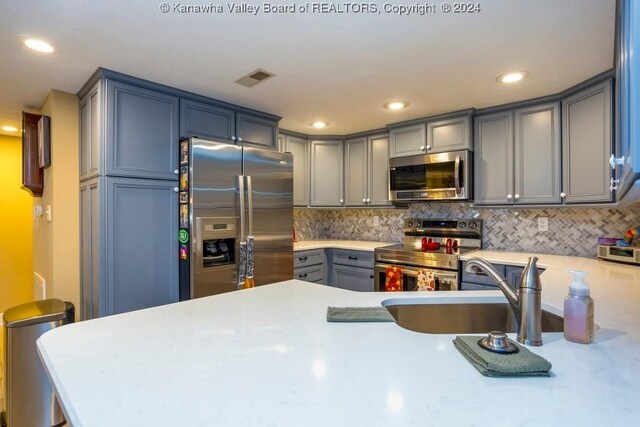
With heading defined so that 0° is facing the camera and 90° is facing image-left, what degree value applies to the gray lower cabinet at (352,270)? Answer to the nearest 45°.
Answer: approximately 45°

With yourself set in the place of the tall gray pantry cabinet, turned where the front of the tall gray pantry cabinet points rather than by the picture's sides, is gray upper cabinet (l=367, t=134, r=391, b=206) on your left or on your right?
on your left

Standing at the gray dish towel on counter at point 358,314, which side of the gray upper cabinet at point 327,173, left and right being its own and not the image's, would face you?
front

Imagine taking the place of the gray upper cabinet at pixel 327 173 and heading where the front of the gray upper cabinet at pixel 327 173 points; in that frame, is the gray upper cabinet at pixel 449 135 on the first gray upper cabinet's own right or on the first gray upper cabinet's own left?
on the first gray upper cabinet's own left

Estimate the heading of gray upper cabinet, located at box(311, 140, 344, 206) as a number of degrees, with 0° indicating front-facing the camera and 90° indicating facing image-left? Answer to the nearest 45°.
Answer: approximately 0°

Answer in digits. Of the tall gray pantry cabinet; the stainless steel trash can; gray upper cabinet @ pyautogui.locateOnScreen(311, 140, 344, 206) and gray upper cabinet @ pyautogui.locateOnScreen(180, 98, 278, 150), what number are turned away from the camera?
0

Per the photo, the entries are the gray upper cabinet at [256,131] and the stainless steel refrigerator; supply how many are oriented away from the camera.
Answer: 0

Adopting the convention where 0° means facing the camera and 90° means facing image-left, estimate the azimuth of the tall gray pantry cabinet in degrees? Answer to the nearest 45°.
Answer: approximately 315°

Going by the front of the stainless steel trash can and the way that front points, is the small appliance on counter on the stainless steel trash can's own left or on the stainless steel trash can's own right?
on the stainless steel trash can's own left

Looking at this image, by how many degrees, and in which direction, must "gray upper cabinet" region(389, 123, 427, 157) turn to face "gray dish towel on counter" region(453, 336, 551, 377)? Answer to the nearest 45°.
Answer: approximately 45° to its left

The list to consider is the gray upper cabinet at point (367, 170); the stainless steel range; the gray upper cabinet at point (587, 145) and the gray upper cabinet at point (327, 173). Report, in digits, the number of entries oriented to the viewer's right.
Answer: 0

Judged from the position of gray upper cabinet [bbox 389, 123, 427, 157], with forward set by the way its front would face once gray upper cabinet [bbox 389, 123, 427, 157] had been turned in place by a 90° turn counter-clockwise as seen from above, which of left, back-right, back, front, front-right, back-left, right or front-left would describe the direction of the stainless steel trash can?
right

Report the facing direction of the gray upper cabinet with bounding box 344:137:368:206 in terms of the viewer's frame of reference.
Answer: facing the viewer and to the left of the viewer
